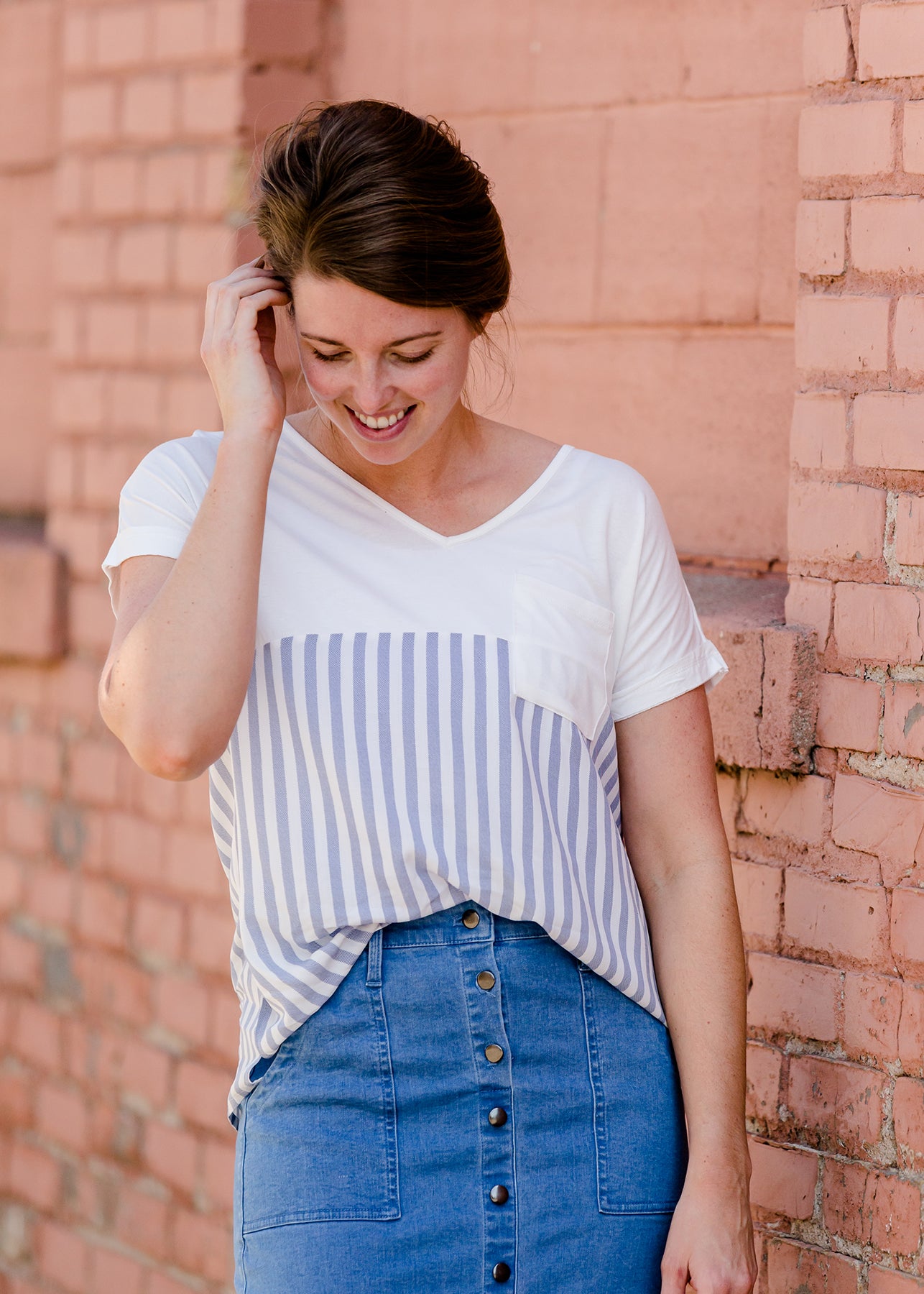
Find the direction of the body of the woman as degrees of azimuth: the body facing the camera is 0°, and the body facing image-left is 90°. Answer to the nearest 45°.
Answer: approximately 0°
